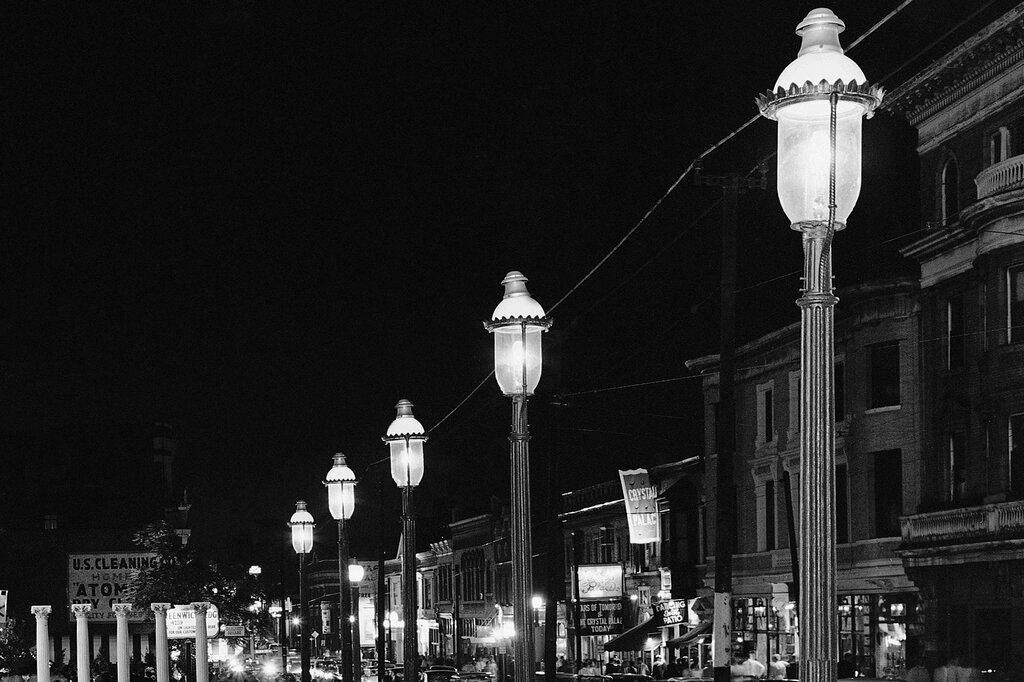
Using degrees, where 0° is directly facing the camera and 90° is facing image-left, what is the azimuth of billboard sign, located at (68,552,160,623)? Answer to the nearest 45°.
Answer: approximately 0°

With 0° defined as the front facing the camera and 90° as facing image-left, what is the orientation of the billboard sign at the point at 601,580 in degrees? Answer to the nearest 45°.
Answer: approximately 0°
